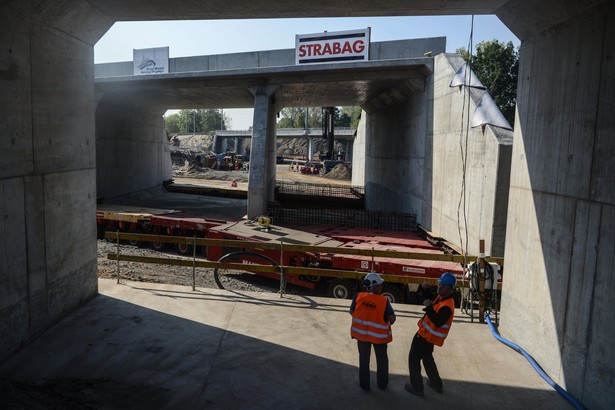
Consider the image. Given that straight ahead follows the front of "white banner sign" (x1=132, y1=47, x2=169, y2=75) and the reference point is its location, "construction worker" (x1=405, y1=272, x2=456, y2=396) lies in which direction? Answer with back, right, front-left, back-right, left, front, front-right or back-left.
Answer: front

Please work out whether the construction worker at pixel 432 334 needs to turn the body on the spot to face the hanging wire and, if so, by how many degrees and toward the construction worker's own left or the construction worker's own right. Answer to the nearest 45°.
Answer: approximately 90° to the construction worker's own right

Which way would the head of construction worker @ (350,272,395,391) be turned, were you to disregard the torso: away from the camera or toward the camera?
away from the camera

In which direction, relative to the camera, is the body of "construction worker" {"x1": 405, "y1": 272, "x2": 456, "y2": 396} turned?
to the viewer's left

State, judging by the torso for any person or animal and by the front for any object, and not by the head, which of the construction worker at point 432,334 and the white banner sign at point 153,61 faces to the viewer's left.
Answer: the construction worker

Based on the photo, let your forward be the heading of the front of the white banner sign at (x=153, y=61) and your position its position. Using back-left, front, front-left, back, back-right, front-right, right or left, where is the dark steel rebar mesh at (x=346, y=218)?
front-left

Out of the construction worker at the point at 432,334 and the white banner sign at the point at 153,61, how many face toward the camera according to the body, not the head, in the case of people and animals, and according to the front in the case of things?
1

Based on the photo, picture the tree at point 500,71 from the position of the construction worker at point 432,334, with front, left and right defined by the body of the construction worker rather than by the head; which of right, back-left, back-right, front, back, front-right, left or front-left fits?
right

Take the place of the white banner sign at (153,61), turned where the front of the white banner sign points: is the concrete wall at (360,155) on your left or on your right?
on your left

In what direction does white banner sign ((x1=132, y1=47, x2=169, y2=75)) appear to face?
toward the camera

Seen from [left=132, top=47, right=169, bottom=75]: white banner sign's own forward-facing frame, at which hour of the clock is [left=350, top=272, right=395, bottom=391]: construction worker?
The construction worker is roughly at 12 o'clock from the white banner sign.
